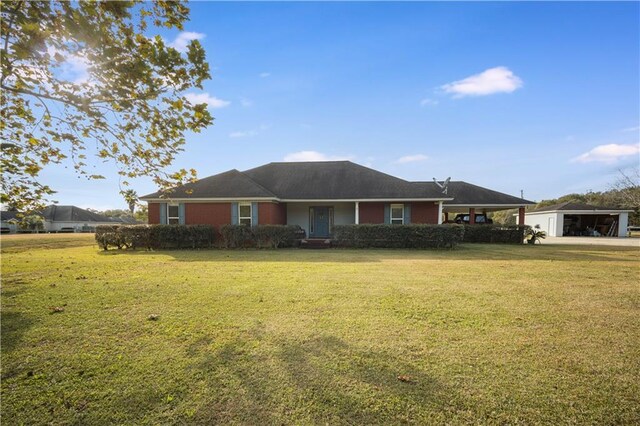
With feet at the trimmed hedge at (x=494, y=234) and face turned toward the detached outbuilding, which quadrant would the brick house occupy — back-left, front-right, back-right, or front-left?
back-left

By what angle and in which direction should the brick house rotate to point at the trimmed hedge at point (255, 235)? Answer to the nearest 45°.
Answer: approximately 45° to its right

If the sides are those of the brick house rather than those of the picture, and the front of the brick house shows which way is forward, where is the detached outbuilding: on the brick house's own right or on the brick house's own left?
on the brick house's own left

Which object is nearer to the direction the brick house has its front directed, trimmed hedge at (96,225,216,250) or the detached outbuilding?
the trimmed hedge

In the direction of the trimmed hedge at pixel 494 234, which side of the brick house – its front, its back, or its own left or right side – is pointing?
left

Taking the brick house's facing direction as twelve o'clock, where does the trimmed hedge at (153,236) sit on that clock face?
The trimmed hedge is roughly at 2 o'clock from the brick house.

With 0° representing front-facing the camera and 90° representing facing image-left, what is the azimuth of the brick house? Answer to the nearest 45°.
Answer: approximately 0°
